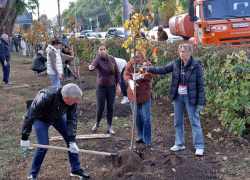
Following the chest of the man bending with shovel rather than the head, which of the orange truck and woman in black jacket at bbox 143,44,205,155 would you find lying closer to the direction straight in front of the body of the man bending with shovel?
the woman in black jacket

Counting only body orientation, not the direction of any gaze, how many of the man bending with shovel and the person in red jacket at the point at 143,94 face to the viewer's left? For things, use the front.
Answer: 0

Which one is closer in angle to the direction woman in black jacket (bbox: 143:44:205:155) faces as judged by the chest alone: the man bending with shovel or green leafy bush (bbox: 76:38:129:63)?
the man bending with shovel

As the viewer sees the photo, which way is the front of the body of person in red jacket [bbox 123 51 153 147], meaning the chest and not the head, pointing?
toward the camera

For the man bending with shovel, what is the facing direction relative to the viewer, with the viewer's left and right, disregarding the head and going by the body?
facing the viewer and to the right of the viewer

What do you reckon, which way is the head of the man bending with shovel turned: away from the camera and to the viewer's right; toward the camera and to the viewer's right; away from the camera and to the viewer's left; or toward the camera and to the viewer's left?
toward the camera and to the viewer's right

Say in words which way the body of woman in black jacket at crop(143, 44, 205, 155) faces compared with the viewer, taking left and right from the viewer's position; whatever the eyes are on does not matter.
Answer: facing the viewer and to the left of the viewer

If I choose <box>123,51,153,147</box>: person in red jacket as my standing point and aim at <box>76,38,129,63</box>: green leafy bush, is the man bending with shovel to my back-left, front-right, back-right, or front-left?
back-left

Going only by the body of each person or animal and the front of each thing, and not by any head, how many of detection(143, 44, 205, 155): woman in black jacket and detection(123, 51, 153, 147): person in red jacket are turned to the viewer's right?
0

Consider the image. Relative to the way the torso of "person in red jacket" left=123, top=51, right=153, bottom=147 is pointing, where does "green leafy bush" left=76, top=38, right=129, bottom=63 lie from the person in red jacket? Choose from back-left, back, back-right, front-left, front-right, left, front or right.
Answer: back

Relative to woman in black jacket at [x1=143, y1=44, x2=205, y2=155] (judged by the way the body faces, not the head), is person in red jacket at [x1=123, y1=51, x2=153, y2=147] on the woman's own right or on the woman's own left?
on the woman's own right

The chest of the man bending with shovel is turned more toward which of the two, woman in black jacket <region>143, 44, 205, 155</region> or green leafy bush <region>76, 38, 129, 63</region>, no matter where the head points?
the woman in black jacket

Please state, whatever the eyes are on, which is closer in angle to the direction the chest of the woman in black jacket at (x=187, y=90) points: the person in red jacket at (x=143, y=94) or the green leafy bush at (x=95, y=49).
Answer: the person in red jacket

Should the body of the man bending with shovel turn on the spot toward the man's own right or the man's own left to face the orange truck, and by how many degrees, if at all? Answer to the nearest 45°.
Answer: approximately 90° to the man's own left
